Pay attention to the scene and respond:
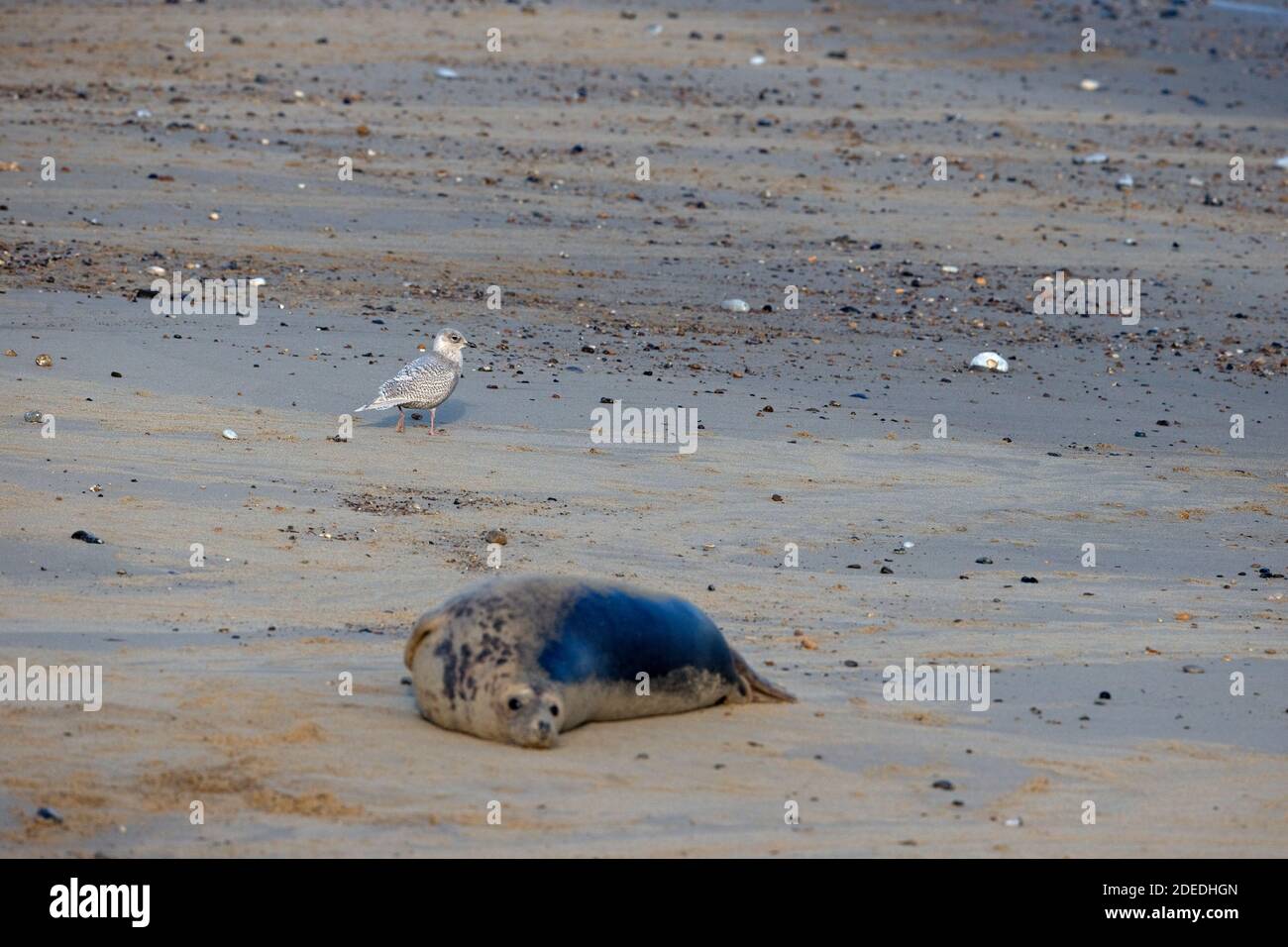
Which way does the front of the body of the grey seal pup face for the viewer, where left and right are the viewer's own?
facing the viewer and to the left of the viewer

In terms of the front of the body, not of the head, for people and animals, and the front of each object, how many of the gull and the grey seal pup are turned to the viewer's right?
1

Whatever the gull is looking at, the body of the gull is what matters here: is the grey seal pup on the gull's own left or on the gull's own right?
on the gull's own right

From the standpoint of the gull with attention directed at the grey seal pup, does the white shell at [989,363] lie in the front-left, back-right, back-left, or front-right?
back-left

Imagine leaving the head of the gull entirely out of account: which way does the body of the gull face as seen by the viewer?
to the viewer's right

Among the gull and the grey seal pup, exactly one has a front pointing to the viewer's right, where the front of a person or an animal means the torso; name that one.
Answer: the gull

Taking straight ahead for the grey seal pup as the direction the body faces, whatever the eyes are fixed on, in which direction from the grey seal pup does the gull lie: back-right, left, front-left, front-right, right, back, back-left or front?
back-right

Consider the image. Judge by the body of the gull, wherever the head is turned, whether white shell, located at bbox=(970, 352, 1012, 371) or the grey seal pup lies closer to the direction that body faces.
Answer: the white shell

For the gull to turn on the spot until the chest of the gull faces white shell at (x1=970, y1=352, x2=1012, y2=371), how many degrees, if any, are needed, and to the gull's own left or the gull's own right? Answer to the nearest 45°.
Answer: approximately 45° to the gull's own left
